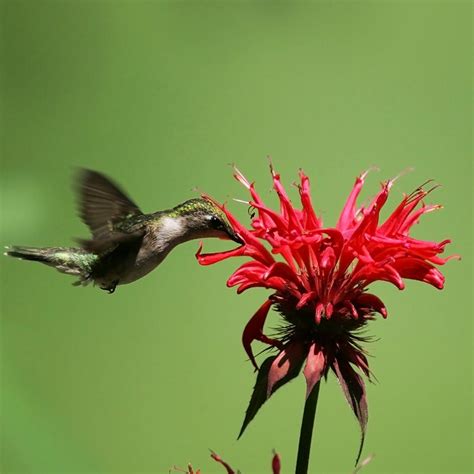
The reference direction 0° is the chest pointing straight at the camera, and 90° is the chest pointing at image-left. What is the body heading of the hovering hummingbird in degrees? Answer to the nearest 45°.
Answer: approximately 270°
